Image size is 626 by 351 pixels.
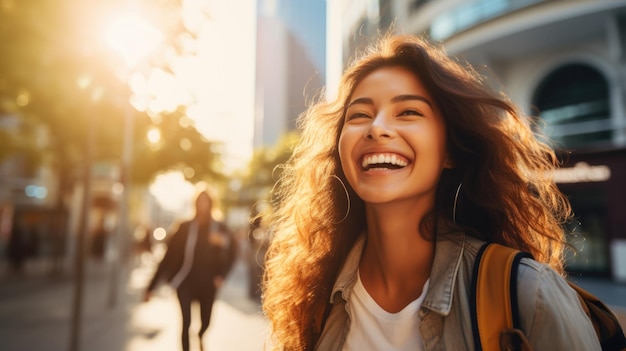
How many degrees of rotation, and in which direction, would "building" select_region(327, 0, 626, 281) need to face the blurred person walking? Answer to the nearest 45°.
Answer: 0° — it already faces them

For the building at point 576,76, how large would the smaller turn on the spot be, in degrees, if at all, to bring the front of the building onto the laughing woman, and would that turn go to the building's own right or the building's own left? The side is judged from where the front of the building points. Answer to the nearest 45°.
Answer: approximately 45° to the building's own left

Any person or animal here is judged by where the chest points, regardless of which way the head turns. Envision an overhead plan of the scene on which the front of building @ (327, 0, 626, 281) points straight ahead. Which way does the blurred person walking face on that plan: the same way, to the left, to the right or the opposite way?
to the left

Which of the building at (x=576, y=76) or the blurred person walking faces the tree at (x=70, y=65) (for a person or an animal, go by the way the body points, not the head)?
the building

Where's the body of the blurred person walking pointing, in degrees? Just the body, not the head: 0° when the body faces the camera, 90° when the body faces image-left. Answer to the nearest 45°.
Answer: approximately 0°

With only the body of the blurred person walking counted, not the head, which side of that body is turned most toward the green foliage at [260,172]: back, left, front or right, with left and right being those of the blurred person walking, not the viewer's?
back

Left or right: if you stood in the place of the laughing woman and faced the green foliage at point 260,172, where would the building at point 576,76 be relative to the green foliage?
right
